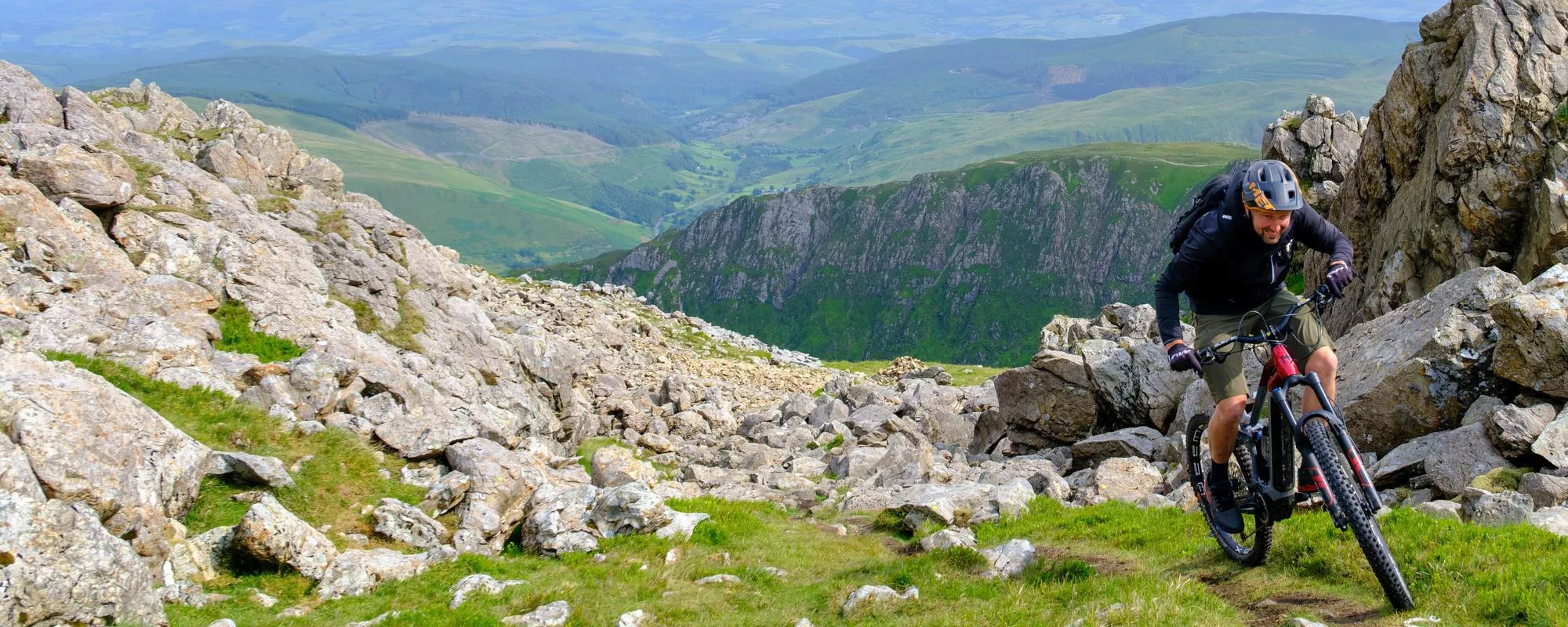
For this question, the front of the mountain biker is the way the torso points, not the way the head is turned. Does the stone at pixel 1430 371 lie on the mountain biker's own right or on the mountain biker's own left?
on the mountain biker's own left

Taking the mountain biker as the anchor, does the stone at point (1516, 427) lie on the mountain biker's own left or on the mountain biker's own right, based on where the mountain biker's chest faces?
on the mountain biker's own left

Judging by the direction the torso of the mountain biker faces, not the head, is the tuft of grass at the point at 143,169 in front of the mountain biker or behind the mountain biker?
behind

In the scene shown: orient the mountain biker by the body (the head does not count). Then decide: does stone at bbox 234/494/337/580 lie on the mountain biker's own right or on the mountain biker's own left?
on the mountain biker's own right

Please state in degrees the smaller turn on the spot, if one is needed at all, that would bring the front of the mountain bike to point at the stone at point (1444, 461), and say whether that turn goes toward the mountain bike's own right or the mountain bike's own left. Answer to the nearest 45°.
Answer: approximately 135° to the mountain bike's own left

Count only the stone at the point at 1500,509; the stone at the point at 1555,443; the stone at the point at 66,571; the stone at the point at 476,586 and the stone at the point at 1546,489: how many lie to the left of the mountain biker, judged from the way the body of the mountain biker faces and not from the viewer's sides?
3

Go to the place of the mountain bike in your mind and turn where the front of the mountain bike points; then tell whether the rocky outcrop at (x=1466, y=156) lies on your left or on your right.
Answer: on your left

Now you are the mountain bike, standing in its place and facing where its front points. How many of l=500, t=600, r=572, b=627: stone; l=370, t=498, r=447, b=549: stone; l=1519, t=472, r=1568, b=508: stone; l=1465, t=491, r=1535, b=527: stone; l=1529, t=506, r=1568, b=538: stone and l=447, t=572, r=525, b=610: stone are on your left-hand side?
3

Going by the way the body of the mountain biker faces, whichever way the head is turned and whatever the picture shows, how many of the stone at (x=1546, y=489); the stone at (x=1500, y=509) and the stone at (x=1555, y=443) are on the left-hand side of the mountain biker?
3

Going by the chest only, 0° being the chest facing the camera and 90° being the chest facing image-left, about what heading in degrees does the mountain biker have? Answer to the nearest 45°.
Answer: approximately 315°

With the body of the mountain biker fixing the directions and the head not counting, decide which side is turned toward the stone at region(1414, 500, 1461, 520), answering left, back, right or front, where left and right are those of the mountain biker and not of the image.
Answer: left
